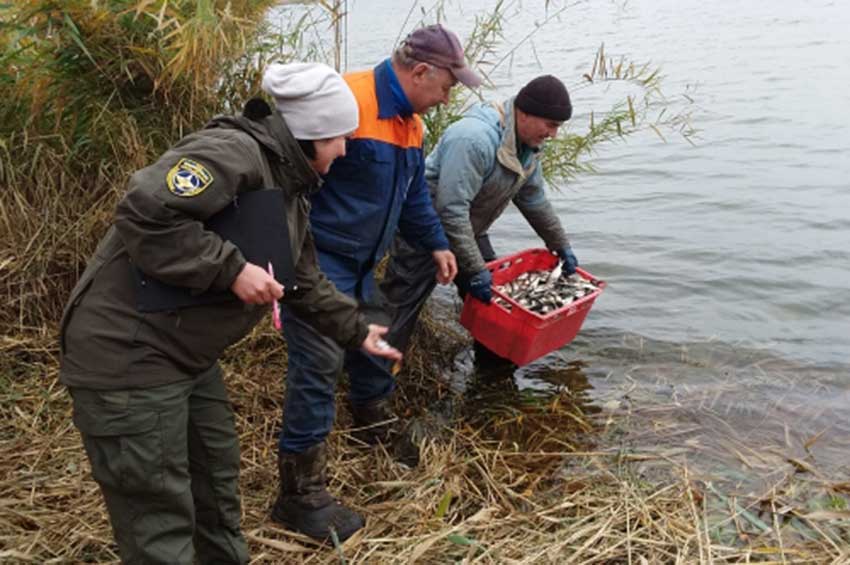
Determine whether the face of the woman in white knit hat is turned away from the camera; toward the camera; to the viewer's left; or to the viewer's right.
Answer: to the viewer's right

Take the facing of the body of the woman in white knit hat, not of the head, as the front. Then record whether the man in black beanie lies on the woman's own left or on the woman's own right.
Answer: on the woman's own left

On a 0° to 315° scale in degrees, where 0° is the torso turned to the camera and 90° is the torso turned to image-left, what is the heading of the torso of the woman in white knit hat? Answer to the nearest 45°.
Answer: approximately 270°

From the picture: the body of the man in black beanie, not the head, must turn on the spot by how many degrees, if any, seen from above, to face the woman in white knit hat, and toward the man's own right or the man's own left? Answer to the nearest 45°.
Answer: approximately 45° to the man's own right
